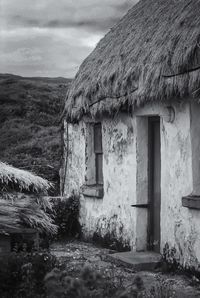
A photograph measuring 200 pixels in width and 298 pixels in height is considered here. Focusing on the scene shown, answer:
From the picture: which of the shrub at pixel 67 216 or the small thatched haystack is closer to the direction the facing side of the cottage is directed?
the small thatched haystack

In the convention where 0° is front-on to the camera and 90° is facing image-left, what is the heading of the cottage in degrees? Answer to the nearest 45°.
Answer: approximately 45°

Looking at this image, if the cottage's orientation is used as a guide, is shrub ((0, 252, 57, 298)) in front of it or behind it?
in front

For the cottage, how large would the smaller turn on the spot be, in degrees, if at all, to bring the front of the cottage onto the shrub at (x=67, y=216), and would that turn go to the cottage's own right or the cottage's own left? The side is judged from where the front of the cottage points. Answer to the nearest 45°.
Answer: approximately 90° to the cottage's own right
